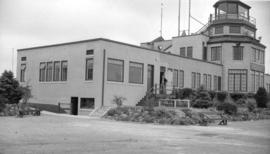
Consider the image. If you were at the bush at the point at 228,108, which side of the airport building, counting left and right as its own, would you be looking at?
front

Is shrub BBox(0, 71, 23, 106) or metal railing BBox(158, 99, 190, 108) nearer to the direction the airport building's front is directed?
the metal railing

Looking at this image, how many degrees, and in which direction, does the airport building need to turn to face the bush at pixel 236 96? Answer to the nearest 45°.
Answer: approximately 90° to its left

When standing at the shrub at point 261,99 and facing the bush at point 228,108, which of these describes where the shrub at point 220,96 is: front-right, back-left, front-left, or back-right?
front-right

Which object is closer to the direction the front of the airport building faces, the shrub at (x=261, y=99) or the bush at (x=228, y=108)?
the bush

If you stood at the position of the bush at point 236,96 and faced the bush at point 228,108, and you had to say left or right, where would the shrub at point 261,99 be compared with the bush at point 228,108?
left

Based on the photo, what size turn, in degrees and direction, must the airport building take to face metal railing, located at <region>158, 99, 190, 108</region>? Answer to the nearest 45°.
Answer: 0° — it already faces it

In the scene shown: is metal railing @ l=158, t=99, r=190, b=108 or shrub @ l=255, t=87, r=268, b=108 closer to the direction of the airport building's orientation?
the metal railing

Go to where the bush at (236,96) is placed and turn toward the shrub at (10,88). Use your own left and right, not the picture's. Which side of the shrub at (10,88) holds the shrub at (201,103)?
left

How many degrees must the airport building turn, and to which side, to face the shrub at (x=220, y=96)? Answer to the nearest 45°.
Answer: approximately 90° to its left
